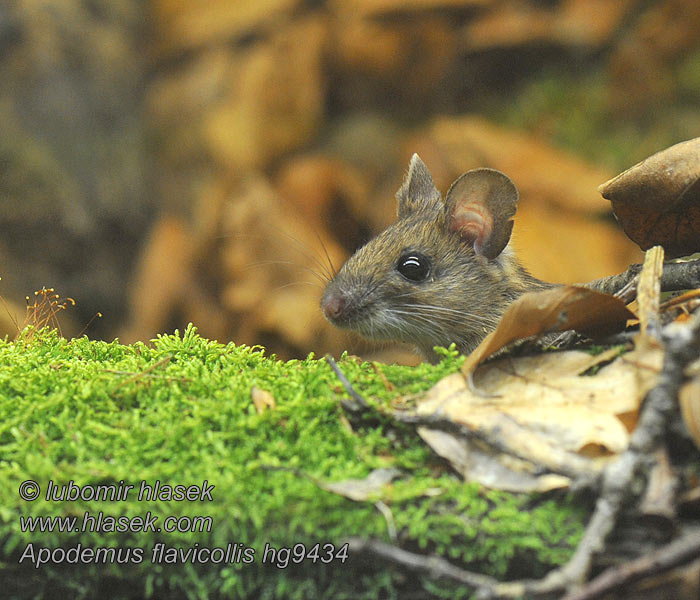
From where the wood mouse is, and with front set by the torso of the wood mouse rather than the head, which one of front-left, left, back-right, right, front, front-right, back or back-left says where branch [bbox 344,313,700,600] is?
left

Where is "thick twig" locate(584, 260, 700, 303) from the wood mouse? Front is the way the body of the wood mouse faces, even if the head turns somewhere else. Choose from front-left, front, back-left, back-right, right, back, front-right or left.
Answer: back-left

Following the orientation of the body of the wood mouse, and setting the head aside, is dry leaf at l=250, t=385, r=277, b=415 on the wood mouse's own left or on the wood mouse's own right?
on the wood mouse's own left

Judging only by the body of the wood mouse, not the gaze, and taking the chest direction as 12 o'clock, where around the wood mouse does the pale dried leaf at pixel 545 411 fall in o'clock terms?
The pale dried leaf is roughly at 9 o'clock from the wood mouse.

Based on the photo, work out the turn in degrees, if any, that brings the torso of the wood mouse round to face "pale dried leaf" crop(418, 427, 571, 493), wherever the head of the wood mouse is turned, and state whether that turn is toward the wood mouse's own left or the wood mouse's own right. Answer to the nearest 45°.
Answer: approximately 90° to the wood mouse's own left

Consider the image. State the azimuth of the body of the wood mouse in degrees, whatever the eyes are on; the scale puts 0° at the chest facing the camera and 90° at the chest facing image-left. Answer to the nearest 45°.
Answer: approximately 90°

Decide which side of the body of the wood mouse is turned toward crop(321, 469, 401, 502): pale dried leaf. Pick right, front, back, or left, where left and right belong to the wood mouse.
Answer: left
